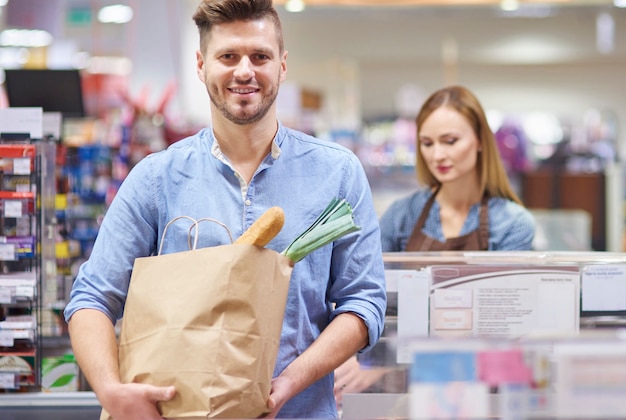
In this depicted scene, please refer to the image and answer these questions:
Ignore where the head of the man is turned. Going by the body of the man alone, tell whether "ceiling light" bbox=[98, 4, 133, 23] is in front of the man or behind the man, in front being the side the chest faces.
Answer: behind

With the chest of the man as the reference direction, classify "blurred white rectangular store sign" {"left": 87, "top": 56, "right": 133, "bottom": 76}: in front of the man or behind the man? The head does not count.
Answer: behind

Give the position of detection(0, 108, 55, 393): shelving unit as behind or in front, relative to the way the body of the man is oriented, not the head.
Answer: behind

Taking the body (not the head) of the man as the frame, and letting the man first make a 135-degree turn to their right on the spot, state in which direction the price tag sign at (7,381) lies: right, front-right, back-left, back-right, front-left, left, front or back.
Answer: front

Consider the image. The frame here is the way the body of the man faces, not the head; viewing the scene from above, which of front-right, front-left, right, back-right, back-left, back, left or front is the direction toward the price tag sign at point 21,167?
back-right

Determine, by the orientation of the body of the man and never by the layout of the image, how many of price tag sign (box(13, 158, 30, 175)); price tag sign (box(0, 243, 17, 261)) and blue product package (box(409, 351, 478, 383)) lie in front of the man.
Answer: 1

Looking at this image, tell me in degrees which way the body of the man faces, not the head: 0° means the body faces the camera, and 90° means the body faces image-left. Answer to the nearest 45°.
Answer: approximately 0°

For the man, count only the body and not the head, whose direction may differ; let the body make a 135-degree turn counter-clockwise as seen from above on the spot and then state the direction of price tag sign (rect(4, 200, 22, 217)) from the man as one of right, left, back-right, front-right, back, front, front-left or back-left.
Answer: left

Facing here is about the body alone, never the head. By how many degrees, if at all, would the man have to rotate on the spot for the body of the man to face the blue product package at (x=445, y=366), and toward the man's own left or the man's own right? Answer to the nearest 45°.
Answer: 0° — they already face it

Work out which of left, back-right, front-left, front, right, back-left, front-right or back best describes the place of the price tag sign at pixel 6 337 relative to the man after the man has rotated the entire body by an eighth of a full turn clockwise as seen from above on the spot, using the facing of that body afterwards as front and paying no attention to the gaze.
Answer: right

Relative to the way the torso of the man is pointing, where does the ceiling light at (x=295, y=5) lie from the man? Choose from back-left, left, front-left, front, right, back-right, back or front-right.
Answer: back
